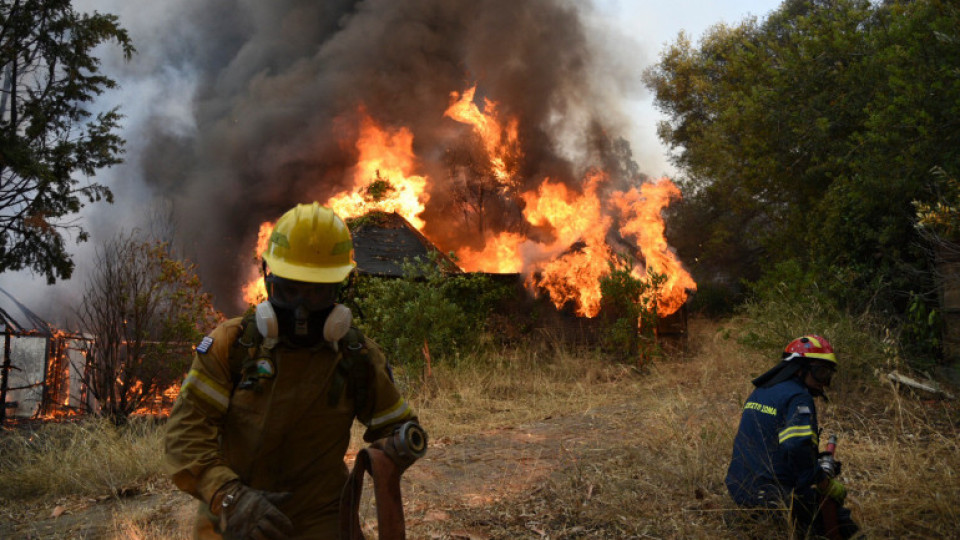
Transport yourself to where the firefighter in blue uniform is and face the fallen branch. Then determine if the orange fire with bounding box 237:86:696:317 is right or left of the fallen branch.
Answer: left

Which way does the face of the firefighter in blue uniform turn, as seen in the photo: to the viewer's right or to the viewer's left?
to the viewer's right

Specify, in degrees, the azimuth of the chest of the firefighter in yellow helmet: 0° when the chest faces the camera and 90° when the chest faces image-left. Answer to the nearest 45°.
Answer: approximately 0°

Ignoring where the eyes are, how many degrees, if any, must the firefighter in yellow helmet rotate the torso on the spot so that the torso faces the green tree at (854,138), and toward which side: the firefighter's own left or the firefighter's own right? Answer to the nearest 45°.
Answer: approximately 135° to the firefighter's own left

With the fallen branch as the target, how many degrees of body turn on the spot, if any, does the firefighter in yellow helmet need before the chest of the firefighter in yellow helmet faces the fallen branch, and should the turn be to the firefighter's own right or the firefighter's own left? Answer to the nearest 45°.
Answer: approximately 135° to the firefighter's own left

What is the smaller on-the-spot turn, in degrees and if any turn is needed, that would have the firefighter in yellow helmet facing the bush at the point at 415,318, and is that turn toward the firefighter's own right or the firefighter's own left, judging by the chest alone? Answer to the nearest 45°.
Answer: approximately 180°

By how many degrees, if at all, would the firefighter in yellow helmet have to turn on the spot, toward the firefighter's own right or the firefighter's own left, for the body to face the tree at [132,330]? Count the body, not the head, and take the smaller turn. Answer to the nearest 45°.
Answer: approximately 180°

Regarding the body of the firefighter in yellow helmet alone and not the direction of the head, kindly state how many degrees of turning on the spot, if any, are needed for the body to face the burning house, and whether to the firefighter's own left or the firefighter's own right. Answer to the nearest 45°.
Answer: approximately 180°

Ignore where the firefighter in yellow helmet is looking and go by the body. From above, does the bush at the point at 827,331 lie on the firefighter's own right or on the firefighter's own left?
on the firefighter's own left
